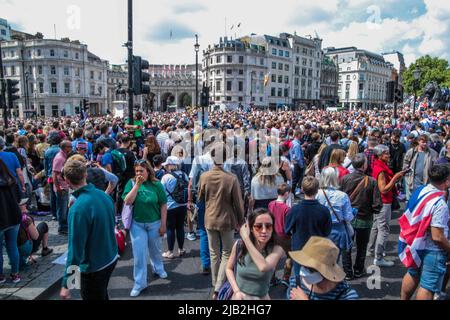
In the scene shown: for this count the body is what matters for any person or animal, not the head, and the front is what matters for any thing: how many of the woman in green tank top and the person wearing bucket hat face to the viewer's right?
0

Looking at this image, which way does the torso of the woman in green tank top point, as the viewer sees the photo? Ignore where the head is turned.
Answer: toward the camera

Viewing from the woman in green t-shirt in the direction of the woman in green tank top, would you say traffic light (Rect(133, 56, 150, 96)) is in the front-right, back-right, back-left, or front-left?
back-left

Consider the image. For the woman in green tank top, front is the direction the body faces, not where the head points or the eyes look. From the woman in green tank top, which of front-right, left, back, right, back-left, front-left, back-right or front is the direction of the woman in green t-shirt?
back-right

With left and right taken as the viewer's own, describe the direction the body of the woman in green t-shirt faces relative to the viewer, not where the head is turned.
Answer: facing the viewer and to the left of the viewer

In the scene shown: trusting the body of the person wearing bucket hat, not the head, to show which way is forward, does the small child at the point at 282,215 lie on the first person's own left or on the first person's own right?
on the first person's own right
